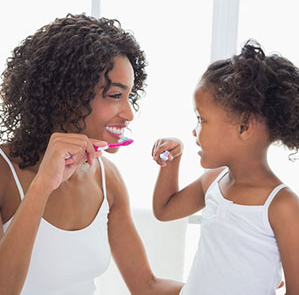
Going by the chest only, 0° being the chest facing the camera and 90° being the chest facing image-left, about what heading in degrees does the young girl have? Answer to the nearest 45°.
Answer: approximately 45°

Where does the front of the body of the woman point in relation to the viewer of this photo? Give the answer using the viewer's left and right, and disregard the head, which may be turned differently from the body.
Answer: facing the viewer and to the right of the viewer

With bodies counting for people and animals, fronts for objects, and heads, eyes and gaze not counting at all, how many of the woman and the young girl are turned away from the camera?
0

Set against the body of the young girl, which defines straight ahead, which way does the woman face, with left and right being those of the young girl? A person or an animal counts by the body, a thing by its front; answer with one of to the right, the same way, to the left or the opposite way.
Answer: to the left

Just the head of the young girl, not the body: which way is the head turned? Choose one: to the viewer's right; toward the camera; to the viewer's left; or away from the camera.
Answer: to the viewer's left
